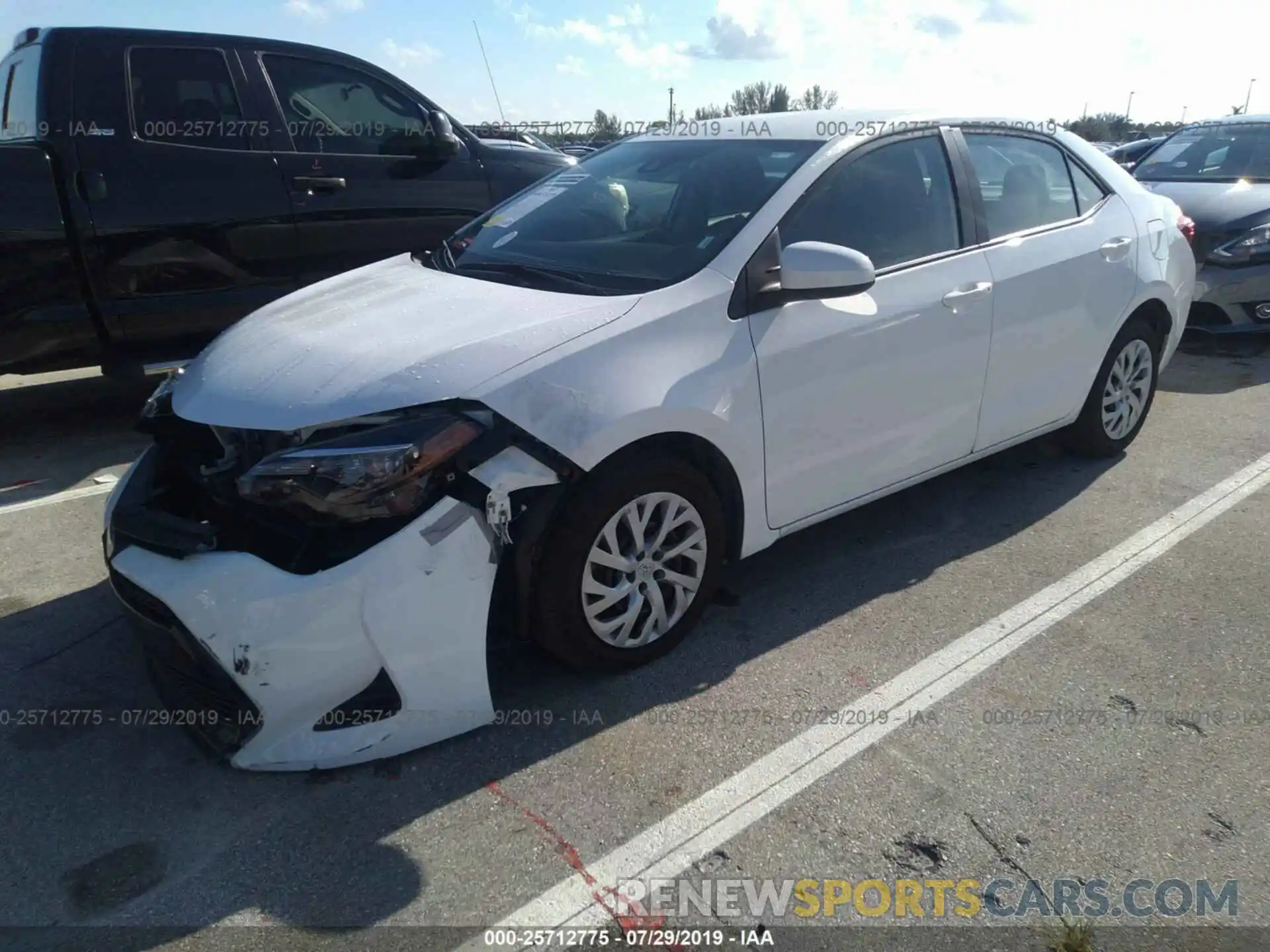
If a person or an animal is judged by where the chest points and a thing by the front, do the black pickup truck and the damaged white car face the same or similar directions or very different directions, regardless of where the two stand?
very different directions

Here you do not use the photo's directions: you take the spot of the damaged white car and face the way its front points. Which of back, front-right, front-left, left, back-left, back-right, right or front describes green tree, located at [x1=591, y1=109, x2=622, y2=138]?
back-right

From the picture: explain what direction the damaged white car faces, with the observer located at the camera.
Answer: facing the viewer and to the left of the viewer

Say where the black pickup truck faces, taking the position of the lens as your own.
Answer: facing away from the viewer and to the right of the viewer

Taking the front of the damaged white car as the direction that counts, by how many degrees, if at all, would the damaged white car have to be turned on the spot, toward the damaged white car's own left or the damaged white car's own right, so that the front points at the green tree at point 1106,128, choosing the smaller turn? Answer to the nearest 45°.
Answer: approximately 180°

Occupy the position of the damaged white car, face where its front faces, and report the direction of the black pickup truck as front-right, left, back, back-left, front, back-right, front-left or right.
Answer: right

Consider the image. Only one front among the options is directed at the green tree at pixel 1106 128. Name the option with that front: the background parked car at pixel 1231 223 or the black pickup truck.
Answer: the black pickup truck

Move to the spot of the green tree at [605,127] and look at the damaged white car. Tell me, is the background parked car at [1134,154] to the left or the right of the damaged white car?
left

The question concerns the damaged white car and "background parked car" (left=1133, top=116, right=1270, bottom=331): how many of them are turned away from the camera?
0

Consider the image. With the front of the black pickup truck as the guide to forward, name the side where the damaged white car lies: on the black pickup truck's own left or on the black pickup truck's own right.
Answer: on the black pickup truck's own right

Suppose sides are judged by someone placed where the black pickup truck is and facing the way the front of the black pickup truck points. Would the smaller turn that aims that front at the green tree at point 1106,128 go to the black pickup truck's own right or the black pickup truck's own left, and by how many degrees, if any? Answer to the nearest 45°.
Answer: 0° — it already faces it

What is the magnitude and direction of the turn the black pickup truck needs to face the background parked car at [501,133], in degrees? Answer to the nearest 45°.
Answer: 0° — it already faces it

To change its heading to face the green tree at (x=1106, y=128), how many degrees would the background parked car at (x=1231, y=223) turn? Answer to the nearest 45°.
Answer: approximately 135° to its right

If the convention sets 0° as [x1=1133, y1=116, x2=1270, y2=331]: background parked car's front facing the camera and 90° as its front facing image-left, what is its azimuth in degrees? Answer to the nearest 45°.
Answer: approximately 45°

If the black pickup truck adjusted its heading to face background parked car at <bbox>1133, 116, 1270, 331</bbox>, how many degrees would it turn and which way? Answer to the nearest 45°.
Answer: approximately 45° to its right
